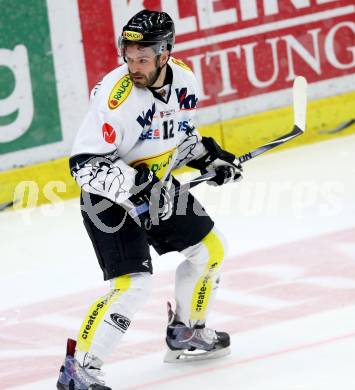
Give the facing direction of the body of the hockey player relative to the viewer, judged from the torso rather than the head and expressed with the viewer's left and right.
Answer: facing the viewer and to the right of the viewer

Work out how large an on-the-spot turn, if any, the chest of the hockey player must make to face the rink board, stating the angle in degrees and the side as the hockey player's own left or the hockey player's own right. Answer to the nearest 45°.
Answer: approximately 135° to the hockey player's own left
